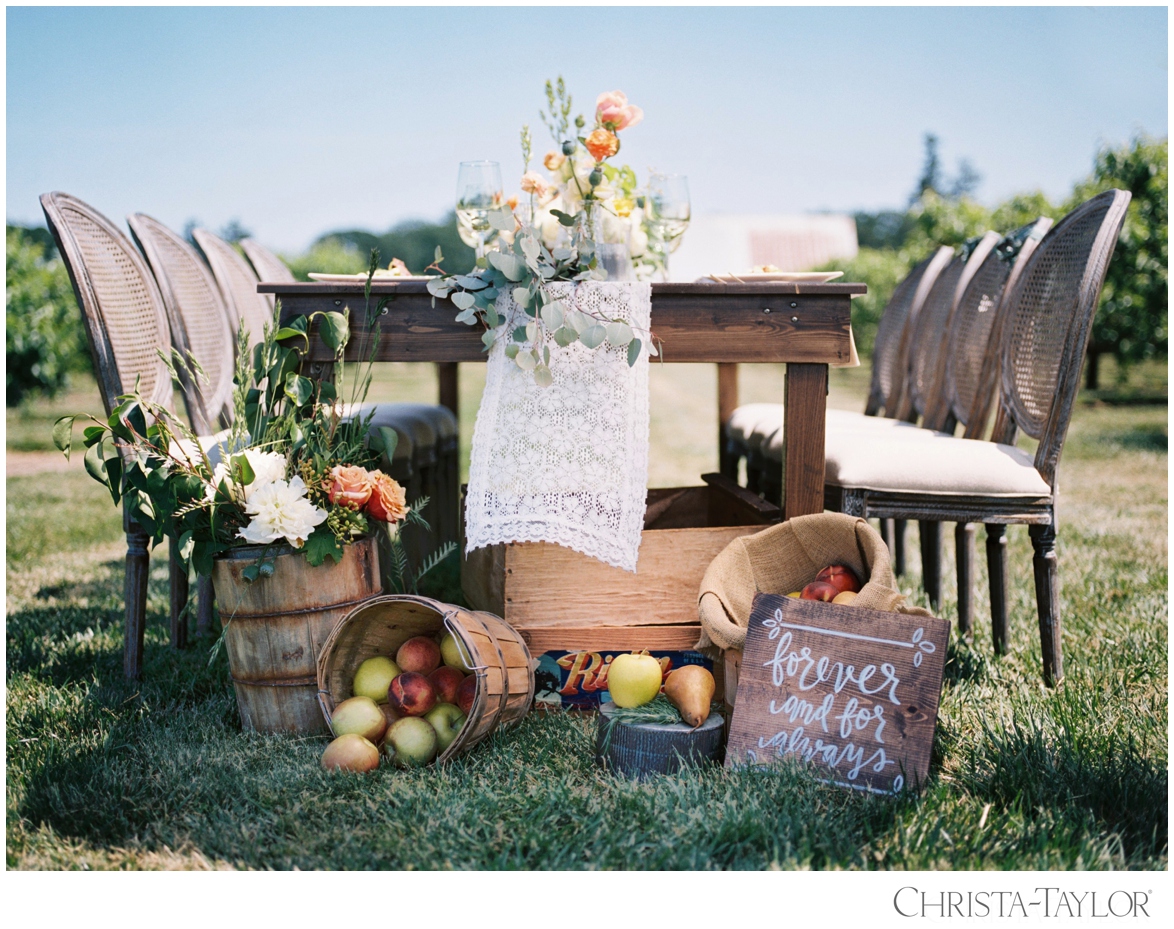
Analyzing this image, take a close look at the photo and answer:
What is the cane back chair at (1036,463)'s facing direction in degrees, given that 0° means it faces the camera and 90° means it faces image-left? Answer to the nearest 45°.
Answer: approximately 90°

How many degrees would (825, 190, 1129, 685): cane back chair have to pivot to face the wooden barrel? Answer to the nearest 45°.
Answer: approximately 45° to its left

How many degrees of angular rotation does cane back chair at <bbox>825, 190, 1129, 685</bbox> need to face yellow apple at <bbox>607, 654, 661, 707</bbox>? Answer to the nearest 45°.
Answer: approximately 45° to its left

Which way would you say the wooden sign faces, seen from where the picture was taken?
facing the viewer

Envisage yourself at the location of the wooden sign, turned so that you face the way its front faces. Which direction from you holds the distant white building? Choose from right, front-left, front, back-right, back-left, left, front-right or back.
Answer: back

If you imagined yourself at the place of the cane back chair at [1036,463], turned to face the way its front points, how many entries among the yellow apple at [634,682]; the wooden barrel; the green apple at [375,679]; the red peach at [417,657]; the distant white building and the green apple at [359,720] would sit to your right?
1

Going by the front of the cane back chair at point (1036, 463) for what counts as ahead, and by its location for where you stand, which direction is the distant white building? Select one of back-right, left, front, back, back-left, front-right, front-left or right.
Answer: right

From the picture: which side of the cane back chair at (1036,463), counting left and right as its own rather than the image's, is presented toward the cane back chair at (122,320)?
front

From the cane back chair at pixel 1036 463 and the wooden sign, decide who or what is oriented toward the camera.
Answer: the wooden sign

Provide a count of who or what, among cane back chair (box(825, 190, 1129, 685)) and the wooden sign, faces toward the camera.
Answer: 1

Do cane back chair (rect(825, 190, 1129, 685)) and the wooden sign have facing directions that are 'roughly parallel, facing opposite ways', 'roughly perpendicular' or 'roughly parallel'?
roughly perpendicular

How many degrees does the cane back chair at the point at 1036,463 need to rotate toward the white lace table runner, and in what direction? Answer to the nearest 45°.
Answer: approximately 45° to its left
